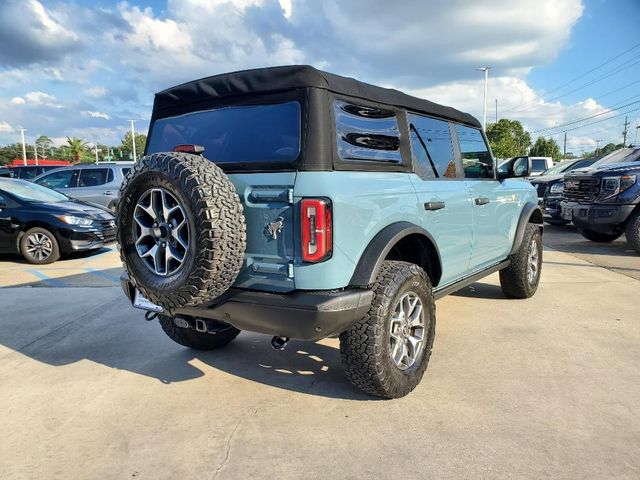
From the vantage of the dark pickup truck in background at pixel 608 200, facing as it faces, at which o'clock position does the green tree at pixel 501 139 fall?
The green tree is roughly at 4 o'clock from the dark pickup truck in background.

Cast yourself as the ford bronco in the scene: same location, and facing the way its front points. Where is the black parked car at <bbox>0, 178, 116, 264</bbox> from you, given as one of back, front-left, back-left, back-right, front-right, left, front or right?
left

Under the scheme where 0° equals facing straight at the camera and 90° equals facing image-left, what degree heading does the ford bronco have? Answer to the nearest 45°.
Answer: approximately 225°

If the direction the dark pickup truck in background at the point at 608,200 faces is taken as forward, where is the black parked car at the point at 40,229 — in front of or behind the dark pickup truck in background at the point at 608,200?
in front

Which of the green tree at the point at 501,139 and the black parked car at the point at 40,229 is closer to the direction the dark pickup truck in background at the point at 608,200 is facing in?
the black parked car

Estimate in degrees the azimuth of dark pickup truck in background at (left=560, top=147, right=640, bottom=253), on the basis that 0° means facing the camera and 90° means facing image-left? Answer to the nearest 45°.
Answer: approximately 45°

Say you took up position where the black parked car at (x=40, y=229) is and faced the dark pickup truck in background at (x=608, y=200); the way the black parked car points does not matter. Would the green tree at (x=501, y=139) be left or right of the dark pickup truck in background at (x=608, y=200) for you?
left

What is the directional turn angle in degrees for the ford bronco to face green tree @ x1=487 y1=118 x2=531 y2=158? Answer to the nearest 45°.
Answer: approximately 45° to its left
